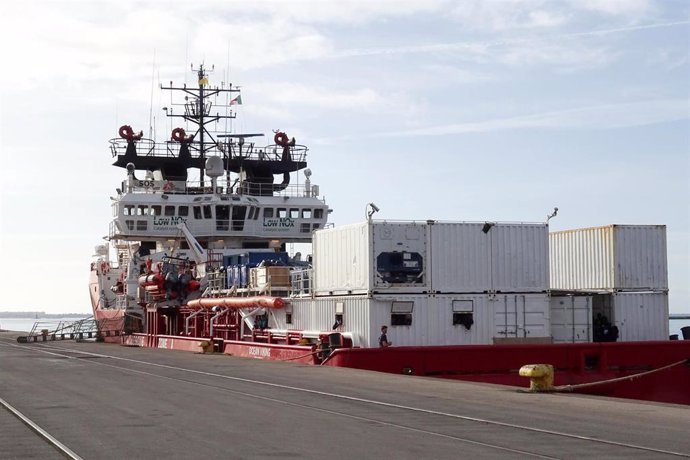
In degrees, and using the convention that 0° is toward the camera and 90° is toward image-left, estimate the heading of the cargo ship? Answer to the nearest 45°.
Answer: approximately 135°

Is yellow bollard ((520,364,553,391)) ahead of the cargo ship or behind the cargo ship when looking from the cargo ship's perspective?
behind

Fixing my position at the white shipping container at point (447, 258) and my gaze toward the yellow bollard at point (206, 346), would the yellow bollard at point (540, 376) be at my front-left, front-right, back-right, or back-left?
back-left

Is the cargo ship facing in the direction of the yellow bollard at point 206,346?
yes
